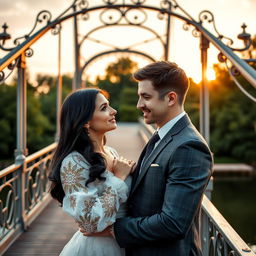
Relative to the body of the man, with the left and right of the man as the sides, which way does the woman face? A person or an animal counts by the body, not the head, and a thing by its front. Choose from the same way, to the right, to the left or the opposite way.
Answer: the opposite way

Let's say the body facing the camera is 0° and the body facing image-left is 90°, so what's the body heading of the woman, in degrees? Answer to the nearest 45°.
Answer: approximately 270°

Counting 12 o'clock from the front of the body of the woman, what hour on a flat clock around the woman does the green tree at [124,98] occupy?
The green tree is roughly at 9 o'clock from the woman.

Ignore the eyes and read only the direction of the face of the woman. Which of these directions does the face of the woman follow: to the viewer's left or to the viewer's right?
to the viewer's right

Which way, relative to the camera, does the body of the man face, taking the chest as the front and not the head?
to the viewer's left

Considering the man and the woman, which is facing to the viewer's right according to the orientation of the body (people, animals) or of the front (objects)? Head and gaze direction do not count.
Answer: the woman

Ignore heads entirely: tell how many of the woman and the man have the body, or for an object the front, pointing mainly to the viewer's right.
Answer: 1

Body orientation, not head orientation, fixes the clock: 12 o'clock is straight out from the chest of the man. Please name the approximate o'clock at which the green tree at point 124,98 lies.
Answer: The green tree is roughly at 3 o'clock from the man.
